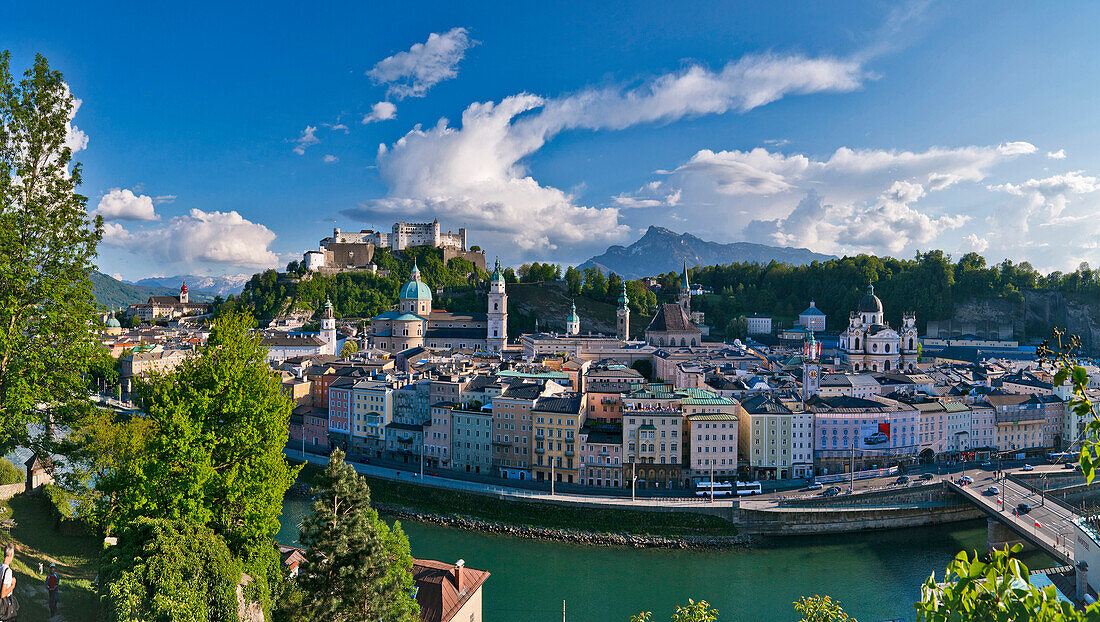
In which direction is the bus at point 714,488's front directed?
to the viewer's right

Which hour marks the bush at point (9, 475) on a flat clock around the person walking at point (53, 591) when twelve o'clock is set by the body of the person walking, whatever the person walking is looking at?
The bush is roughly at 6 o'clock from the person walking.

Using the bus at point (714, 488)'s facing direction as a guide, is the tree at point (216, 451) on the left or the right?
on its right

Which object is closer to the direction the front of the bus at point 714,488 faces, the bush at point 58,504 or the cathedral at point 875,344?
the cathedral

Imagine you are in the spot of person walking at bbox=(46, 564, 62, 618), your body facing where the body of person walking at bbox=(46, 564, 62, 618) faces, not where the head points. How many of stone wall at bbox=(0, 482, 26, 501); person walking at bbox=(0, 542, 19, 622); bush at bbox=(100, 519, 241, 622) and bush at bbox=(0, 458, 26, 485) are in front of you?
2

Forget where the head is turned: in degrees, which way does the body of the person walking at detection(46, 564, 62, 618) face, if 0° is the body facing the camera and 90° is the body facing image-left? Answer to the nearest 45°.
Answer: approximately 0°
